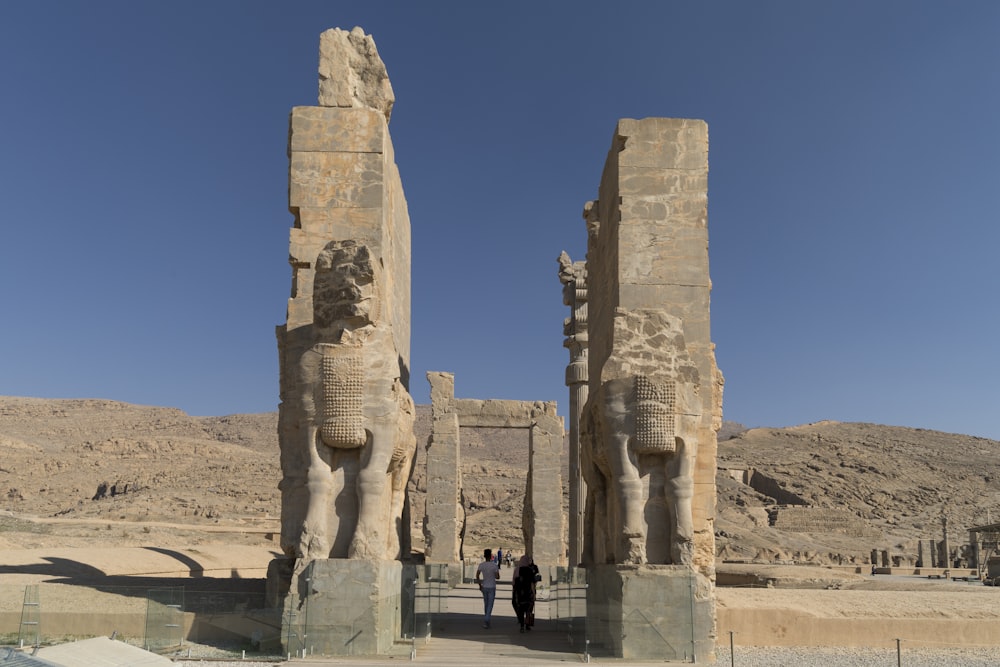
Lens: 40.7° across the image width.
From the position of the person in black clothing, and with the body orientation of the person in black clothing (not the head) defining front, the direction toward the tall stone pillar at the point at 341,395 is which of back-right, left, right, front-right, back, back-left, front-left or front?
back-left

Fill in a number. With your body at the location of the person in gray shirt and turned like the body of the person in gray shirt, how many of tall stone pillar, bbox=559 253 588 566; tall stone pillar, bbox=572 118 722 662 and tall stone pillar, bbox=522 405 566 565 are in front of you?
2

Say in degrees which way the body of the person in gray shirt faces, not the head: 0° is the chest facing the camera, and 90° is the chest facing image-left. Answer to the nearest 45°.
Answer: approximately 180°

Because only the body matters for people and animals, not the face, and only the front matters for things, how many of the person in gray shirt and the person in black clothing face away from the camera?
2

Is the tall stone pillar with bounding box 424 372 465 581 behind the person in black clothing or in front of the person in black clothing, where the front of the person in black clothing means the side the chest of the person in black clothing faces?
in front

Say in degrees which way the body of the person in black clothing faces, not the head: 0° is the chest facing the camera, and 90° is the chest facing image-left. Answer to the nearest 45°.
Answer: approximately 180°

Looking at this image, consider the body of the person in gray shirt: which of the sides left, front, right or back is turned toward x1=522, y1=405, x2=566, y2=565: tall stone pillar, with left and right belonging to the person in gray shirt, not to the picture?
front

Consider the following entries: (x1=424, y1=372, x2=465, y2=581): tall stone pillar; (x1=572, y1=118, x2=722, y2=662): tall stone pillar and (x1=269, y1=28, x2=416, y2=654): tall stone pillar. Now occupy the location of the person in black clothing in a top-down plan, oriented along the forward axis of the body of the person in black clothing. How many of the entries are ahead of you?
1

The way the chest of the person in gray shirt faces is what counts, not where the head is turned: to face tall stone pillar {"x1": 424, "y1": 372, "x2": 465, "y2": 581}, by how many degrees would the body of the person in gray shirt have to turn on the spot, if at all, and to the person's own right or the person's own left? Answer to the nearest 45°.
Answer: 0° — they already face it
